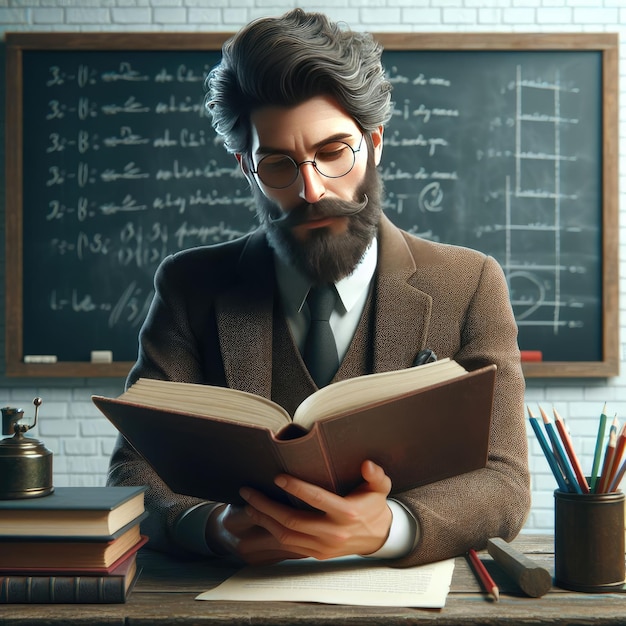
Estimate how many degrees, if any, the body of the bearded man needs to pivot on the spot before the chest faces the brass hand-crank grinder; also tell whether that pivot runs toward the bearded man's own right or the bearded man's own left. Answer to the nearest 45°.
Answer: approximately 45° to the bearded man's own right

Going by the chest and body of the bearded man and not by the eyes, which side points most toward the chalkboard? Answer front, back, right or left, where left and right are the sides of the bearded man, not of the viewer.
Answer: back

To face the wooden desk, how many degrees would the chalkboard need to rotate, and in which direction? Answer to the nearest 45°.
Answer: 0° — it already faces it

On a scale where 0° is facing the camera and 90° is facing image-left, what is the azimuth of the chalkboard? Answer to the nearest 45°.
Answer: approximately 0°

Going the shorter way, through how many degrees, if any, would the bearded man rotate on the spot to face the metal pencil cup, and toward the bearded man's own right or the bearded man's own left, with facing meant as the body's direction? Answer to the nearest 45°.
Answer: approximately 45° to the bearded man's own left

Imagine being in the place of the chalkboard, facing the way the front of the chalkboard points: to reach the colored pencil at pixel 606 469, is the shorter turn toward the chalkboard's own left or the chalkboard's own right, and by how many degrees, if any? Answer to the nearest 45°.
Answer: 0° — it already faces it

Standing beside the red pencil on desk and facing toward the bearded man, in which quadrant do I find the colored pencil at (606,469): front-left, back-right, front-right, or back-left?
back-right

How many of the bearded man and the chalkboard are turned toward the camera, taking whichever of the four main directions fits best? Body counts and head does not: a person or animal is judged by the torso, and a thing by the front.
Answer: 2

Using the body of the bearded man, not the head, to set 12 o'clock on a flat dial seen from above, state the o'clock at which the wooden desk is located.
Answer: The wooden desk is roughly at 12 o'clock from the bearded man.
